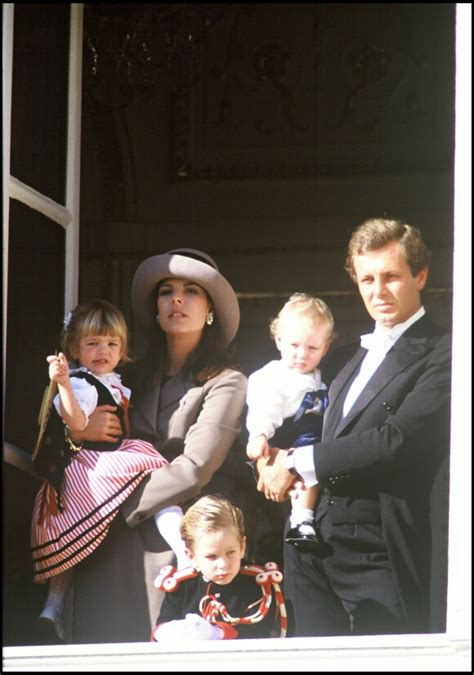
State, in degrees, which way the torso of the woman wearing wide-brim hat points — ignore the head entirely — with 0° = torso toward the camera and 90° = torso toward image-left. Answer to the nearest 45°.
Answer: approximately 45°

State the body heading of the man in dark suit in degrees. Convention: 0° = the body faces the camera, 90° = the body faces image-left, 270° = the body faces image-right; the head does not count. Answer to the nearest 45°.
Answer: approximately 45°

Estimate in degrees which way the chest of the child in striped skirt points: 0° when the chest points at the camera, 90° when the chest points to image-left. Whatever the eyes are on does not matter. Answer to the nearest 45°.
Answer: approximately 315°

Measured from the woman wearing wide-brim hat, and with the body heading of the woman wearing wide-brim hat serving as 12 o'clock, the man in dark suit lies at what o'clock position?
The man in dark suit is roughly at 8 o'clock from the woman wearing wide-brim hat.

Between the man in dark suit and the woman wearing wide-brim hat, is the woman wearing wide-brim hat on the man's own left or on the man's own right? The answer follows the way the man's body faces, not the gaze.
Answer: on the man's own right
